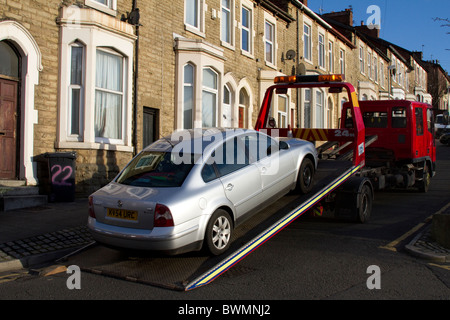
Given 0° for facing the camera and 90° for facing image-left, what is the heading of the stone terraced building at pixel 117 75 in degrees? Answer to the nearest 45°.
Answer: approximately 315°

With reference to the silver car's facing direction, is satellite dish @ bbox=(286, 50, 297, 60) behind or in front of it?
in front

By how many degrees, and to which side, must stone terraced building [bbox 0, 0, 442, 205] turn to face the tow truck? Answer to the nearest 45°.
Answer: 0° — it already faces it

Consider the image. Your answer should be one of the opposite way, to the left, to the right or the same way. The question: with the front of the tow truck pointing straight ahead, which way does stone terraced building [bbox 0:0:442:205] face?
to the right

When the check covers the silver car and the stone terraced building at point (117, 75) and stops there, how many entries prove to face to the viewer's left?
0

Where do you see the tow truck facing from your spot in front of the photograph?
facing away from the viewer and to the right of the viewer

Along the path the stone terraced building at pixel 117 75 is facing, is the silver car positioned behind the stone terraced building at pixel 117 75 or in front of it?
in front

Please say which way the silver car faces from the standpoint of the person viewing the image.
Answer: facing away from the viewer and to the right of the viewer

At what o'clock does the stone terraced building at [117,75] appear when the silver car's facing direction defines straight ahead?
The stone terraced building is roughly at 10 o'clock from the silver car.

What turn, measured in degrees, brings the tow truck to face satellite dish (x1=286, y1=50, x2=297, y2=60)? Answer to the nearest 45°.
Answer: approximately 45° to its left

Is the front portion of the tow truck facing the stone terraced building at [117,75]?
no

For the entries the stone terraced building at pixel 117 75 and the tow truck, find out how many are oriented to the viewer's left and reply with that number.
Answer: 0

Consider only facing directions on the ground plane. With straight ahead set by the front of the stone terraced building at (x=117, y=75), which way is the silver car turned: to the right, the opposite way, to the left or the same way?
to the left
